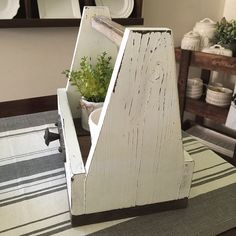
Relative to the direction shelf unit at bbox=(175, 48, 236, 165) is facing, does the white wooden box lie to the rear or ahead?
ahead

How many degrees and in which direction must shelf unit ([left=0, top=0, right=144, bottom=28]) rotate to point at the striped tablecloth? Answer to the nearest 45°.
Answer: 0° — it already faces it

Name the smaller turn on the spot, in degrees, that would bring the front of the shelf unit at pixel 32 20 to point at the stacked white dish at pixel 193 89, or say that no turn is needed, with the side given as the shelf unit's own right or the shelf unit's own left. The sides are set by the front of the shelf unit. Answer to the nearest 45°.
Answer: approximately 90° to the shelf unit's own left

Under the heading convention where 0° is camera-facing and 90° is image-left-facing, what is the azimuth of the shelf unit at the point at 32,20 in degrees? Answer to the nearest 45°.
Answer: approximately 0°

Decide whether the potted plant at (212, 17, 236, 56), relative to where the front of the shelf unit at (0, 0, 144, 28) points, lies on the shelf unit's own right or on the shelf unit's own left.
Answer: on the shelf unit's own left

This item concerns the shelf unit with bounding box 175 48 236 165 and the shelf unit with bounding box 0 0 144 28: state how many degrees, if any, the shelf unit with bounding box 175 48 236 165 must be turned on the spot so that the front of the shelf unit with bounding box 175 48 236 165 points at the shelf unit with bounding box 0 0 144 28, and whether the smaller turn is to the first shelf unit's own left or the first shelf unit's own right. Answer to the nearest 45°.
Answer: approximately 45° to the first shelf unit's own right

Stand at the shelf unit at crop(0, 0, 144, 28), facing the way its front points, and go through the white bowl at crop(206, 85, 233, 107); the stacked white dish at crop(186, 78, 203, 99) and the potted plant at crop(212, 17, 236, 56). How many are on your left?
3

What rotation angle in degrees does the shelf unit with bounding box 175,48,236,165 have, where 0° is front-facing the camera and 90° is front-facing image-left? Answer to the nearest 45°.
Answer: approximately 45°

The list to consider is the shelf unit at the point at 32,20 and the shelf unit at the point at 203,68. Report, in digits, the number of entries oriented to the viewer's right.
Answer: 0

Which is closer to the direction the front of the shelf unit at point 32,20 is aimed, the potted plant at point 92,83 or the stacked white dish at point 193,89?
the potted plant

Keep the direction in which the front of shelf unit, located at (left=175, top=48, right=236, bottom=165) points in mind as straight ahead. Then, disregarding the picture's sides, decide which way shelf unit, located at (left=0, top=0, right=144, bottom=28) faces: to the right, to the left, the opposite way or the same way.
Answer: to the left
